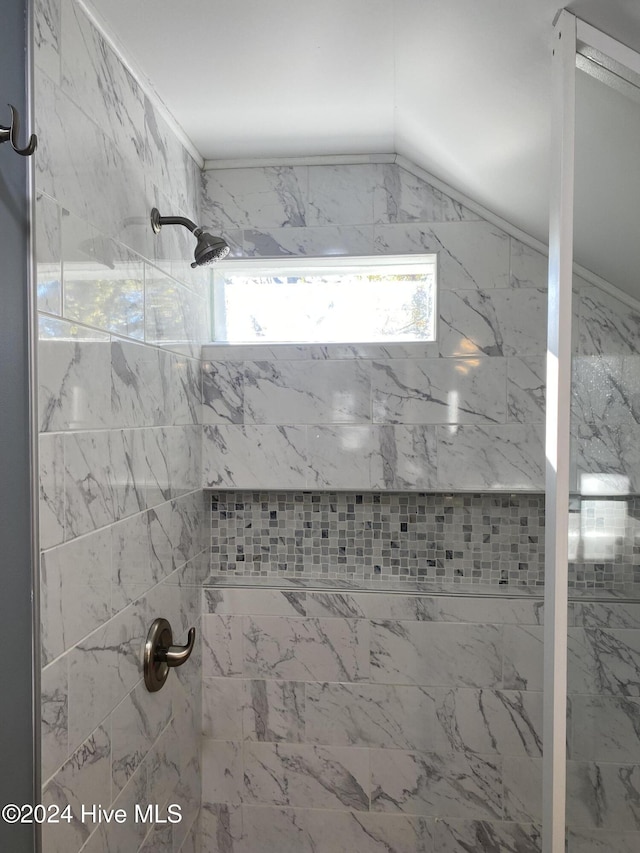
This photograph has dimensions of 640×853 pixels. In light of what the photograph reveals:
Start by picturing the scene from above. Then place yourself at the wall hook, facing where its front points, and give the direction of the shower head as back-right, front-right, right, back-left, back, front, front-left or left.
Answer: front-left

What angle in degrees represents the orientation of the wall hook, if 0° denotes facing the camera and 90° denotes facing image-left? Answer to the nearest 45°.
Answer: approximately 270°

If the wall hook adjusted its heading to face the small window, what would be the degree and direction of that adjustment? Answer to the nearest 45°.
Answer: approximately 45° to its left

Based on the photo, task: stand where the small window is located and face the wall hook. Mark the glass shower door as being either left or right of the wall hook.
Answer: left

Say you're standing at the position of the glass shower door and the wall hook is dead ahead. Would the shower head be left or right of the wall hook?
right

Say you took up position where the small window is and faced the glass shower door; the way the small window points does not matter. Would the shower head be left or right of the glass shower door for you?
right

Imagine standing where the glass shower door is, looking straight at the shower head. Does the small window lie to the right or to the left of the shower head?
right
